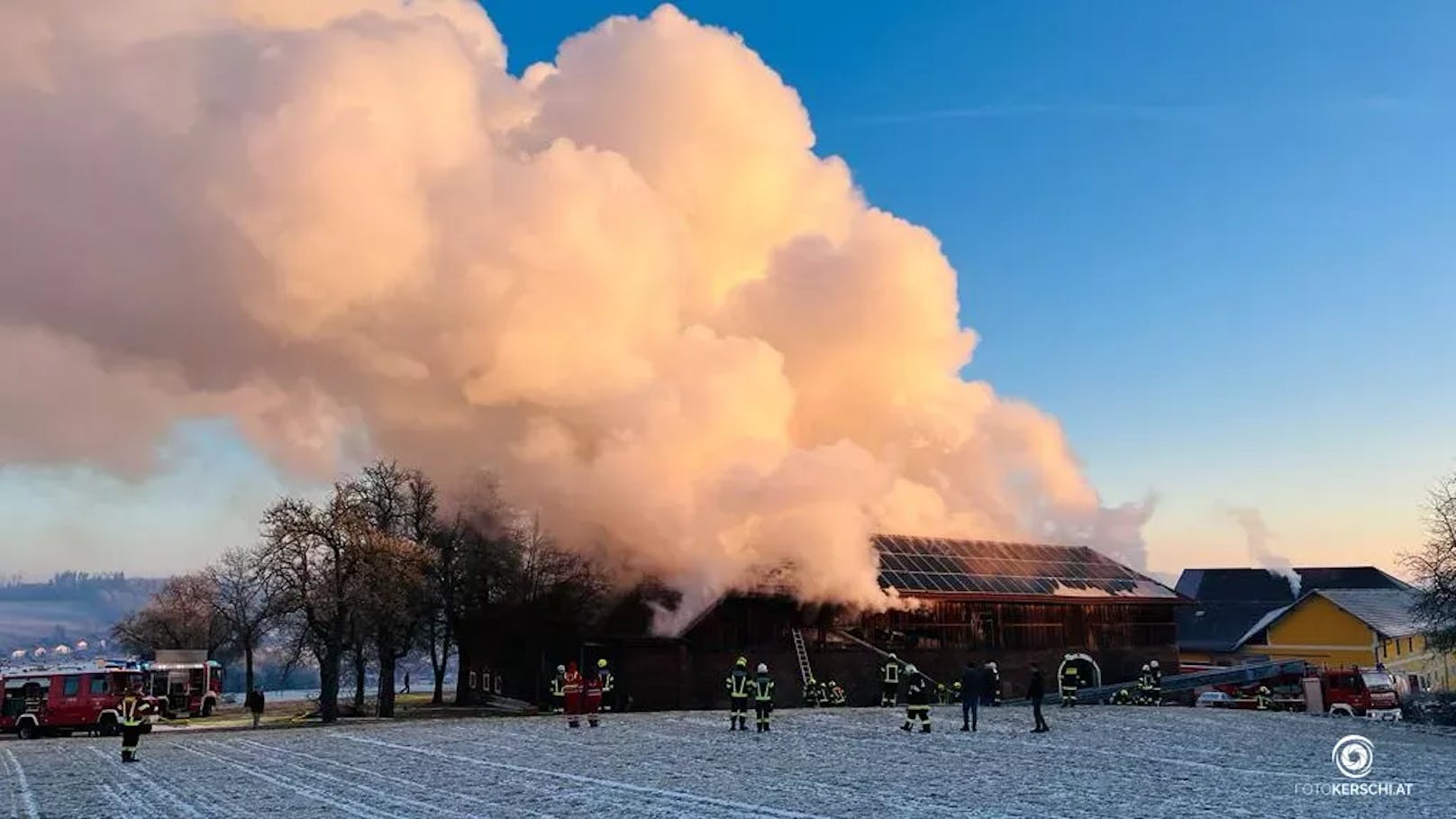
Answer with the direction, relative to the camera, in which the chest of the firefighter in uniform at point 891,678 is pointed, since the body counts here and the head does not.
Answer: away from the camera

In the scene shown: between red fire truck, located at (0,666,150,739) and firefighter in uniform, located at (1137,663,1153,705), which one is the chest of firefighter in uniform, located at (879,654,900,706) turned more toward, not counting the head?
the firefighter in uniform

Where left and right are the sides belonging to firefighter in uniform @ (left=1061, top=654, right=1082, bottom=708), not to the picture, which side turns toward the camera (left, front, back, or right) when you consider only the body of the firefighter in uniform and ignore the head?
back

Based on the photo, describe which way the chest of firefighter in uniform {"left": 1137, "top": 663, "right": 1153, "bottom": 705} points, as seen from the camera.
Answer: away from the camera

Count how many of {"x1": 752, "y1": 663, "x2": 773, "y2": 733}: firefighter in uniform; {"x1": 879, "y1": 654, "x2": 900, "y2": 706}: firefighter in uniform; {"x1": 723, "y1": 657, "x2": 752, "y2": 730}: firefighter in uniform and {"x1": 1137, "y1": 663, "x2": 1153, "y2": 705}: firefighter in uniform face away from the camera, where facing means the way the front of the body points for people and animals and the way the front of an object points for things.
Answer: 4

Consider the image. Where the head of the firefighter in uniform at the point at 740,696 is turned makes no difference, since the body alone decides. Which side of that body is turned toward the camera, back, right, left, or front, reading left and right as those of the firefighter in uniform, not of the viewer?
back

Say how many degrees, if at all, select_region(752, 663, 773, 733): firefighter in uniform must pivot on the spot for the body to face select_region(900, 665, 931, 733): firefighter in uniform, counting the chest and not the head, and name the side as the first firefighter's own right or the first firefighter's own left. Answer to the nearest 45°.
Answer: approximately 90° to the first firefighter's own right

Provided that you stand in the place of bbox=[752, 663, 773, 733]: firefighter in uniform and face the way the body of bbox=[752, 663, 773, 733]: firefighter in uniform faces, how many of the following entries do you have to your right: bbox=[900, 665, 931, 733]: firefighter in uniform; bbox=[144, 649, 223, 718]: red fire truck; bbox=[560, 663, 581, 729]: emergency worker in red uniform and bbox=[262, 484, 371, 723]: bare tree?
1

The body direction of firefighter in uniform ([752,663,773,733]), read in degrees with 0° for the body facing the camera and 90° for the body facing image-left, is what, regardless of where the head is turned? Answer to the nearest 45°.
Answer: approximately 180°

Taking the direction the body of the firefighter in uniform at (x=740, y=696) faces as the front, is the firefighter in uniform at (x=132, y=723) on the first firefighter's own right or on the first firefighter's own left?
on the first firefighter's own left
